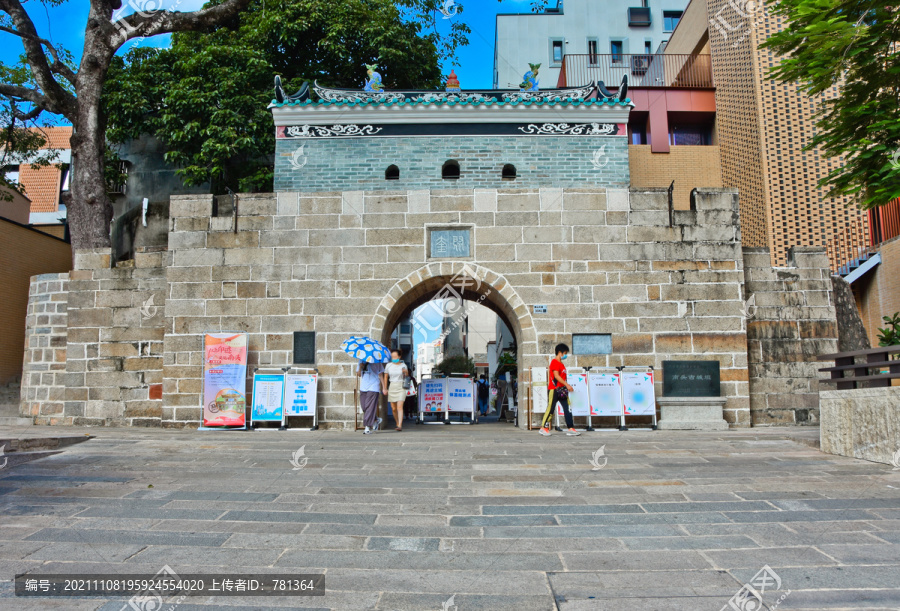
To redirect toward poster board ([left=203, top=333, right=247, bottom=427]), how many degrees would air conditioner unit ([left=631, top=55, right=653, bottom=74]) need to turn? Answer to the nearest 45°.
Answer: approximately 45° to its right

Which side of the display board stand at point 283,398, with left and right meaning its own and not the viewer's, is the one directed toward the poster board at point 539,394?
left

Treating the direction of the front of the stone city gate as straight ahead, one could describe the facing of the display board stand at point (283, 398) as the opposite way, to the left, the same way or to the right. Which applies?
the same way

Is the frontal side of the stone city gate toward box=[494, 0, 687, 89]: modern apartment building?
no

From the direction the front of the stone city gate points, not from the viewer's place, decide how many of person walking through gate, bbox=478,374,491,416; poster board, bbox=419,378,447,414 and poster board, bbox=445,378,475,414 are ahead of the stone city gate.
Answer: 0

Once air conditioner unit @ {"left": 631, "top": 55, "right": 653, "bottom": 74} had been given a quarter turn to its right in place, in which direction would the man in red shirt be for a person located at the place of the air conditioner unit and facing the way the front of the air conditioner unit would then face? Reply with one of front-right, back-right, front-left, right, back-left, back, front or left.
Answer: left

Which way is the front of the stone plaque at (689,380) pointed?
toward the camera

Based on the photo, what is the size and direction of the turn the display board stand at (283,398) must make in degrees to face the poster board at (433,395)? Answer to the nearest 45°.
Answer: approximately 135° to its left

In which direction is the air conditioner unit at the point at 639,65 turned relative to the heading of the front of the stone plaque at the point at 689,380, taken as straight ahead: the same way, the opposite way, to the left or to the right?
the same way

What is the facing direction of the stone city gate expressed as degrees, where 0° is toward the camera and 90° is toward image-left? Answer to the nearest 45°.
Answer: approximately 0°

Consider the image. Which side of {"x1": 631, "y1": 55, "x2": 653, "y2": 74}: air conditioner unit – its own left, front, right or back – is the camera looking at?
front

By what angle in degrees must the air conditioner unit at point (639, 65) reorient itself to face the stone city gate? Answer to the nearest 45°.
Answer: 0° — it already faces it

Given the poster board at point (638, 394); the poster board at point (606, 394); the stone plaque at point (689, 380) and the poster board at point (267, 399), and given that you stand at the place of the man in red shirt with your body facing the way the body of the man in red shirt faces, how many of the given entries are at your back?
1

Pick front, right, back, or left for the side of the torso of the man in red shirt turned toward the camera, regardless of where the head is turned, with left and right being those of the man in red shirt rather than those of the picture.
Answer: right

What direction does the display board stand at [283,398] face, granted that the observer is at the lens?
facing the viewer

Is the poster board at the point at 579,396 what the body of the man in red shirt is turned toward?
no

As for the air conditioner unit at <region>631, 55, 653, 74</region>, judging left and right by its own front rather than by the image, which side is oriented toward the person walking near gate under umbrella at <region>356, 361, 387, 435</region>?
front

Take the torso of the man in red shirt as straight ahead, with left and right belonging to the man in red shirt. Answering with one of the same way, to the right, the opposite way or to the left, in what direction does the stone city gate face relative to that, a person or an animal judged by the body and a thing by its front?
to the right
